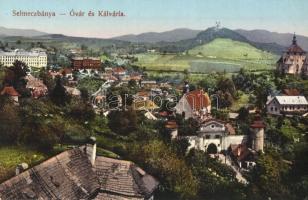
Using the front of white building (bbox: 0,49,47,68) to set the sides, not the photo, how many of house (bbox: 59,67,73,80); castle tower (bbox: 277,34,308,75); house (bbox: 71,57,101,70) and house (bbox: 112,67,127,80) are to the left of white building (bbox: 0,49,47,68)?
4

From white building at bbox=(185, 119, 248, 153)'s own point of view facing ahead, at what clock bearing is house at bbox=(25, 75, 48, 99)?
The house is roughly at 3 o'clock from the white building.

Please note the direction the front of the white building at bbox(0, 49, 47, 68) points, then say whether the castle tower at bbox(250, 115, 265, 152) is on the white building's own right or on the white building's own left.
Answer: on the white building's own left

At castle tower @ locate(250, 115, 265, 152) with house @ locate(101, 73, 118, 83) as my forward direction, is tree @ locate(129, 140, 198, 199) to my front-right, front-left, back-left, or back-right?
back-left

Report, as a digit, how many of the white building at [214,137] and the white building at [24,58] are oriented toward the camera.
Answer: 2

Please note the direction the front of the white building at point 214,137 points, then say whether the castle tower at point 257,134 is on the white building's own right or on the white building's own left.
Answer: on the white building's own left

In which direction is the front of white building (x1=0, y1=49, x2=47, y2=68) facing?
toward the camera

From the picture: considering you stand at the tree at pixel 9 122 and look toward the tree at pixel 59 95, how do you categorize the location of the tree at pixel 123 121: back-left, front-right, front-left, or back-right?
front-right

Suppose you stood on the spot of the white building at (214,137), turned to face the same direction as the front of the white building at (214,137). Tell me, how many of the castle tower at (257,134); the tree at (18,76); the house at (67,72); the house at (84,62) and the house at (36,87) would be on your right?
4

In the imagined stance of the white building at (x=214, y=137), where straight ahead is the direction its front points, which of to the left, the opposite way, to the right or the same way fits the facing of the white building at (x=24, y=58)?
the same way

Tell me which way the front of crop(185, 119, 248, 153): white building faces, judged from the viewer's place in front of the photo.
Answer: facing the viewer
